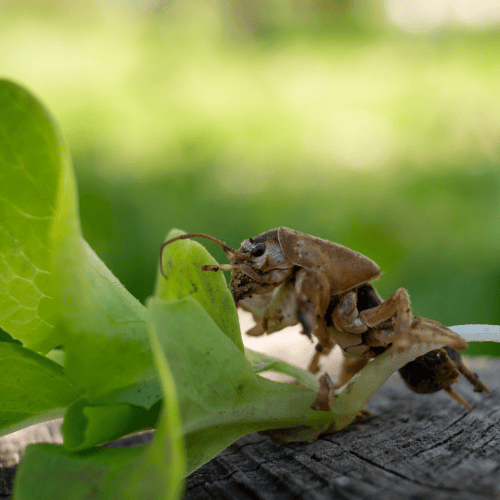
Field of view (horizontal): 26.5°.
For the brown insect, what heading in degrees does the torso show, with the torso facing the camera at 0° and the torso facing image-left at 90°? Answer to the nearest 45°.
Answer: approximately 90°
